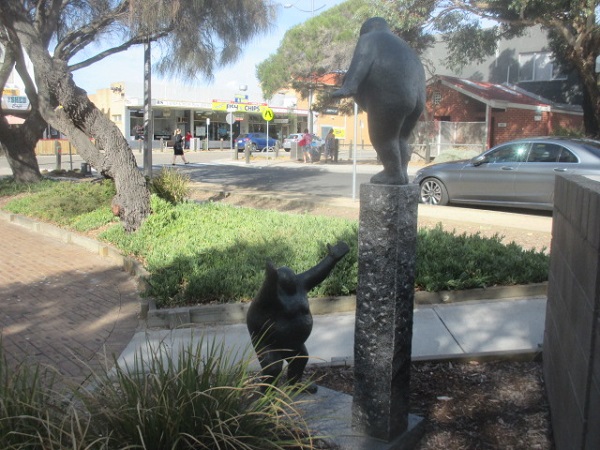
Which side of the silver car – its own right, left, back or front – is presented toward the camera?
left

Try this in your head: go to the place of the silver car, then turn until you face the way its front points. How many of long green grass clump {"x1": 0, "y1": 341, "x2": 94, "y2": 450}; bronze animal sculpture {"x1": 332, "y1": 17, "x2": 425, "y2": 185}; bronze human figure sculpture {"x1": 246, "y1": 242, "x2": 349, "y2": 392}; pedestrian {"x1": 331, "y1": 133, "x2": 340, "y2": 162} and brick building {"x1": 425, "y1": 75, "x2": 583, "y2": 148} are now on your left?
3

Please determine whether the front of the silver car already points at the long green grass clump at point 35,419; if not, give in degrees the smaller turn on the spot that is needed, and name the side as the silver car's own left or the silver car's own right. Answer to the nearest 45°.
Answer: approximately 90° to the silver car's own left

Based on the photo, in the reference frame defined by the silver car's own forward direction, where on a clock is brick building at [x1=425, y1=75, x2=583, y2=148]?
The brick building is roughly at 3 o'clock from the silver car.

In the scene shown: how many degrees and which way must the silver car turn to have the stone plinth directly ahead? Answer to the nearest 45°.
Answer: approximately 90° to its left

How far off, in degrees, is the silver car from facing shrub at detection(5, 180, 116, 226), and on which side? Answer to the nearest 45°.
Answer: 0° — it already faces it

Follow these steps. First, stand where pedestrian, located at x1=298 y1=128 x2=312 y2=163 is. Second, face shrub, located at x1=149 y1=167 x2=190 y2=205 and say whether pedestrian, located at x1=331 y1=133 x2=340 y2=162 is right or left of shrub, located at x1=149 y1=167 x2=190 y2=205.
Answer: left

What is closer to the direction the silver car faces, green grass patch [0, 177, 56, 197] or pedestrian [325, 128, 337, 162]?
the green grass patch

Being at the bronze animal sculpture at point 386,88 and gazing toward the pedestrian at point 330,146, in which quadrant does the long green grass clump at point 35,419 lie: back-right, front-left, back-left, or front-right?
back-left

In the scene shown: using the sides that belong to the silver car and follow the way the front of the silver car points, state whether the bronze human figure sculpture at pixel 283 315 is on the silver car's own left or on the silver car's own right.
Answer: on the silver car's own left

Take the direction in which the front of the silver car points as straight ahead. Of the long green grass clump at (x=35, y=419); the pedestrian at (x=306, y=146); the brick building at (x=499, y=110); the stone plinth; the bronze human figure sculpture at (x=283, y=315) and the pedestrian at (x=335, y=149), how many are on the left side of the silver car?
3

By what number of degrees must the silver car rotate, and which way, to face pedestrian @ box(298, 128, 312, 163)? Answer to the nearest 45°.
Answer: approximately 45° to its right

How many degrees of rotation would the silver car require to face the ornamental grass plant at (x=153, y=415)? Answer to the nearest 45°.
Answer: approximately 90° to its left

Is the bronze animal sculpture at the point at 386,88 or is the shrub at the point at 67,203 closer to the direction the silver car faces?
the shrub
